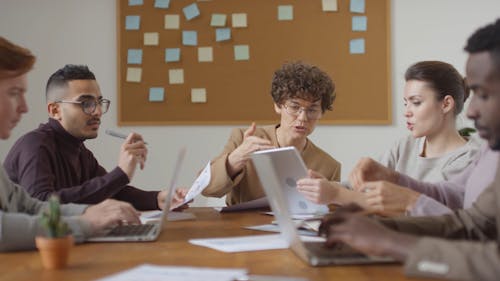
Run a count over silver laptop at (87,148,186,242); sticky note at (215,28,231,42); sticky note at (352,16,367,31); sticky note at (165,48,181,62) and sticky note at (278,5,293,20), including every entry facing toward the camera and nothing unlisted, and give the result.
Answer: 4

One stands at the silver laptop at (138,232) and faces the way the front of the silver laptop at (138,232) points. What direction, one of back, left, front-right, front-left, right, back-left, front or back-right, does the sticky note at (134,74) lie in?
right

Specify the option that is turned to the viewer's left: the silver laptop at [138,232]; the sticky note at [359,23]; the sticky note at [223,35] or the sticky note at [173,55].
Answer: the silver laptop

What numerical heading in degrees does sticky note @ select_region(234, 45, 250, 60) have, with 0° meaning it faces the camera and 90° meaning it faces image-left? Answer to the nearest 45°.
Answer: approximately 0°

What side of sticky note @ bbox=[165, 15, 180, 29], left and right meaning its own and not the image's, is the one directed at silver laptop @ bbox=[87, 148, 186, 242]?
front

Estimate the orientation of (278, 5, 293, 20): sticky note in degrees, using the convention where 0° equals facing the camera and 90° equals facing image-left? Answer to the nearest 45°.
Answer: approximately 0°

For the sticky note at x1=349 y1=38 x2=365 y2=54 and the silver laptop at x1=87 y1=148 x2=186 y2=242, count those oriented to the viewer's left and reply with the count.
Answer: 1

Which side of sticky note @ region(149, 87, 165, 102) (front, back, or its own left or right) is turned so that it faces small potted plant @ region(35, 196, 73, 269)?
front
